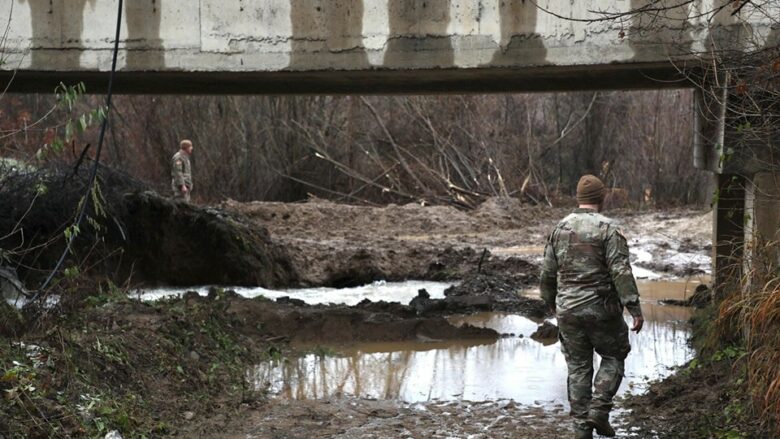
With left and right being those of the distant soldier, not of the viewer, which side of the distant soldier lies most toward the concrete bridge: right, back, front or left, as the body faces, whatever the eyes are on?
right

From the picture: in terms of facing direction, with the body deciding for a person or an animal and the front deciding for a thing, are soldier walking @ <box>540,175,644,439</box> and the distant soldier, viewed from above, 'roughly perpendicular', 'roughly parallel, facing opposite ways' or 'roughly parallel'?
roughly perpendicular

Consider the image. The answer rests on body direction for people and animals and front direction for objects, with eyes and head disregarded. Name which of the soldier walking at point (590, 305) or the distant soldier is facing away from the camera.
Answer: the soldier walking

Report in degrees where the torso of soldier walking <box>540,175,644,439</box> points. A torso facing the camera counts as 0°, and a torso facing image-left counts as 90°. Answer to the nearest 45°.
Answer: approximately 180°

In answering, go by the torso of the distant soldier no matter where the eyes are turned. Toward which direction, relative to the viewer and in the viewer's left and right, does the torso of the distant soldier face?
facing to the right of the viewer

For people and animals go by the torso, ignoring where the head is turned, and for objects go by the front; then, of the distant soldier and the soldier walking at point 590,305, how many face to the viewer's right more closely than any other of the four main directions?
1

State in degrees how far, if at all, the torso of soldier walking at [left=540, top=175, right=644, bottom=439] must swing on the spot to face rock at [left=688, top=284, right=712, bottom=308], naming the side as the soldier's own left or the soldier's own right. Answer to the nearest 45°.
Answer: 0° — they already face it

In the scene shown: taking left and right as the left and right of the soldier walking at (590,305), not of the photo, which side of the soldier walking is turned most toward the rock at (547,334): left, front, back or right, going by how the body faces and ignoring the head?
front

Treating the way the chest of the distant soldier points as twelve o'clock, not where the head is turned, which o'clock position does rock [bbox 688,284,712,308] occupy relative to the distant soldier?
The rock is roughly at 2 o'clock from the distant soldier.

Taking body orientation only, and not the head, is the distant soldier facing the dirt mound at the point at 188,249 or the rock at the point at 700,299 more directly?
the rock
